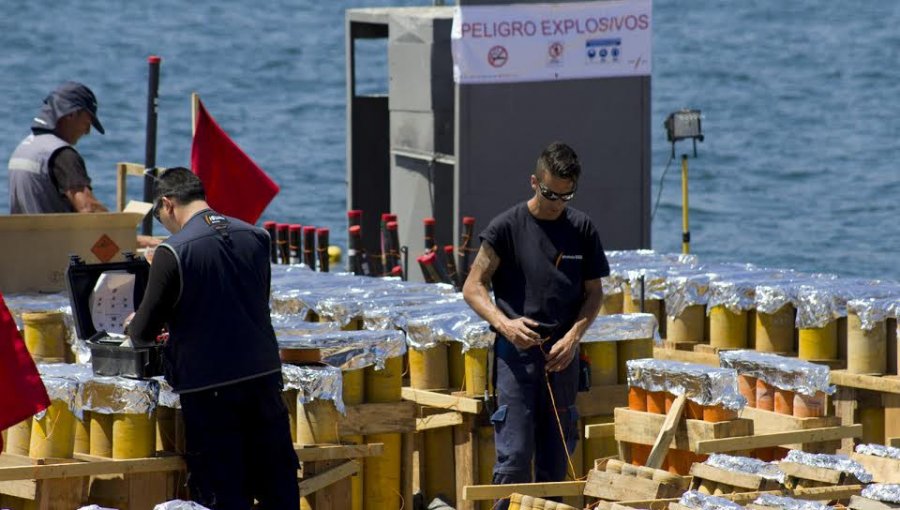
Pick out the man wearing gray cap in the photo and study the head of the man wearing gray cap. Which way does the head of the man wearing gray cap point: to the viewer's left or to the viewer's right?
to the viewer's right

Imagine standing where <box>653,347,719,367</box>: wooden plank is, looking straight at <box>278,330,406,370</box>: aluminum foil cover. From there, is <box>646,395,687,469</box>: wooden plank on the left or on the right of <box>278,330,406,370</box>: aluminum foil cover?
left

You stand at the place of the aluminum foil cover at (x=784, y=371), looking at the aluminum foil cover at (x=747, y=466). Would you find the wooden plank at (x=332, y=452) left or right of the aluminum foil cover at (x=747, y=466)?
right

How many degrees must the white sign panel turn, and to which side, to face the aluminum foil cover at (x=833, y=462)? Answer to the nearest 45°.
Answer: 0° — it already faces it

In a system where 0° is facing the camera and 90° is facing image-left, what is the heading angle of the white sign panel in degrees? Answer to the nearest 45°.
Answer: approximately 0°

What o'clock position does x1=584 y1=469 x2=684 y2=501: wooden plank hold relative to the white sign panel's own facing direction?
The wooden plank is roughly at 12 o'clock from the white sign panel.
